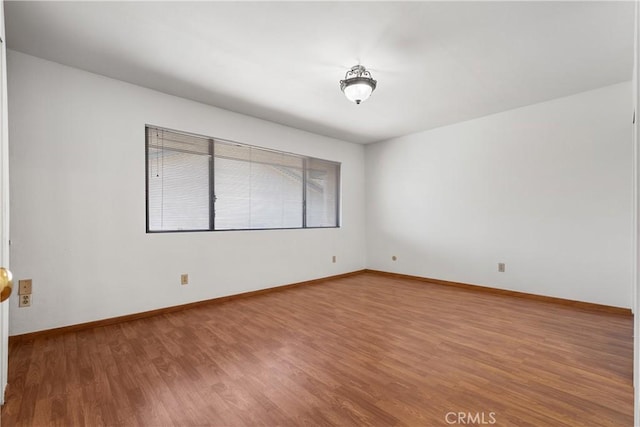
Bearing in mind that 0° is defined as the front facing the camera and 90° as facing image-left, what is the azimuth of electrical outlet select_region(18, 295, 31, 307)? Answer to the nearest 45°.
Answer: approximately 0°

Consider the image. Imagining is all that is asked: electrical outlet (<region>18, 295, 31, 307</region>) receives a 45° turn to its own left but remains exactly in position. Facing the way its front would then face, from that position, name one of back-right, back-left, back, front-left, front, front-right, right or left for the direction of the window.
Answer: front-left

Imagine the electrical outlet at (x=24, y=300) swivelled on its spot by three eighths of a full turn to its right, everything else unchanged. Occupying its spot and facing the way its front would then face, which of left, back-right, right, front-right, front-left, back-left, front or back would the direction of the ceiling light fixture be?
back
